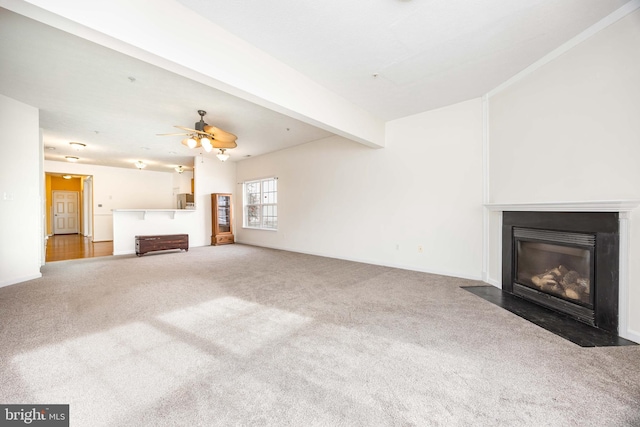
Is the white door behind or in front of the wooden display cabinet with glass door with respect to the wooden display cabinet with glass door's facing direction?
behind

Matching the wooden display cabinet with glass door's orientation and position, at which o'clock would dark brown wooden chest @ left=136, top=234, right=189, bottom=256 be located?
The dark brown wooden chest is roughly at 3 o'clock from the wooden display cabinet with glass door.

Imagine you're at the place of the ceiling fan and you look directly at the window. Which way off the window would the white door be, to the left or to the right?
left

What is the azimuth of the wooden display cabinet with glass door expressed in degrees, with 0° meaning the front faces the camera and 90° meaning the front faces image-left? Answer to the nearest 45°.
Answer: approximately 315°

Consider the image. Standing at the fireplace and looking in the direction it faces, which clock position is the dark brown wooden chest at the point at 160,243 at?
The dark brown wooden chest is roughly at 1 o'clock from the fireplace.

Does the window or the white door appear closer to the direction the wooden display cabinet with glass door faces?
the window

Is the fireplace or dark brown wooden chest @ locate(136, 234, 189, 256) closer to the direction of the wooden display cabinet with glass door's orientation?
the fireplace

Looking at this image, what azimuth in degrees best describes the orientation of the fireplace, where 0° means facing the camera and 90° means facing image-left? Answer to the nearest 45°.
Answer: approximately 45°

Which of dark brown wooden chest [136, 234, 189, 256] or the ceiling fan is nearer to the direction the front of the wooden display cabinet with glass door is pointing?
the ceiling fan
